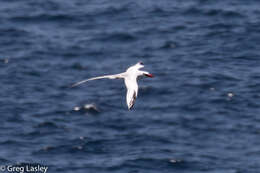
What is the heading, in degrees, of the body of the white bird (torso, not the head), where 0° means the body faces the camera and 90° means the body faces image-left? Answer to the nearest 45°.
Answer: approximately 270°
